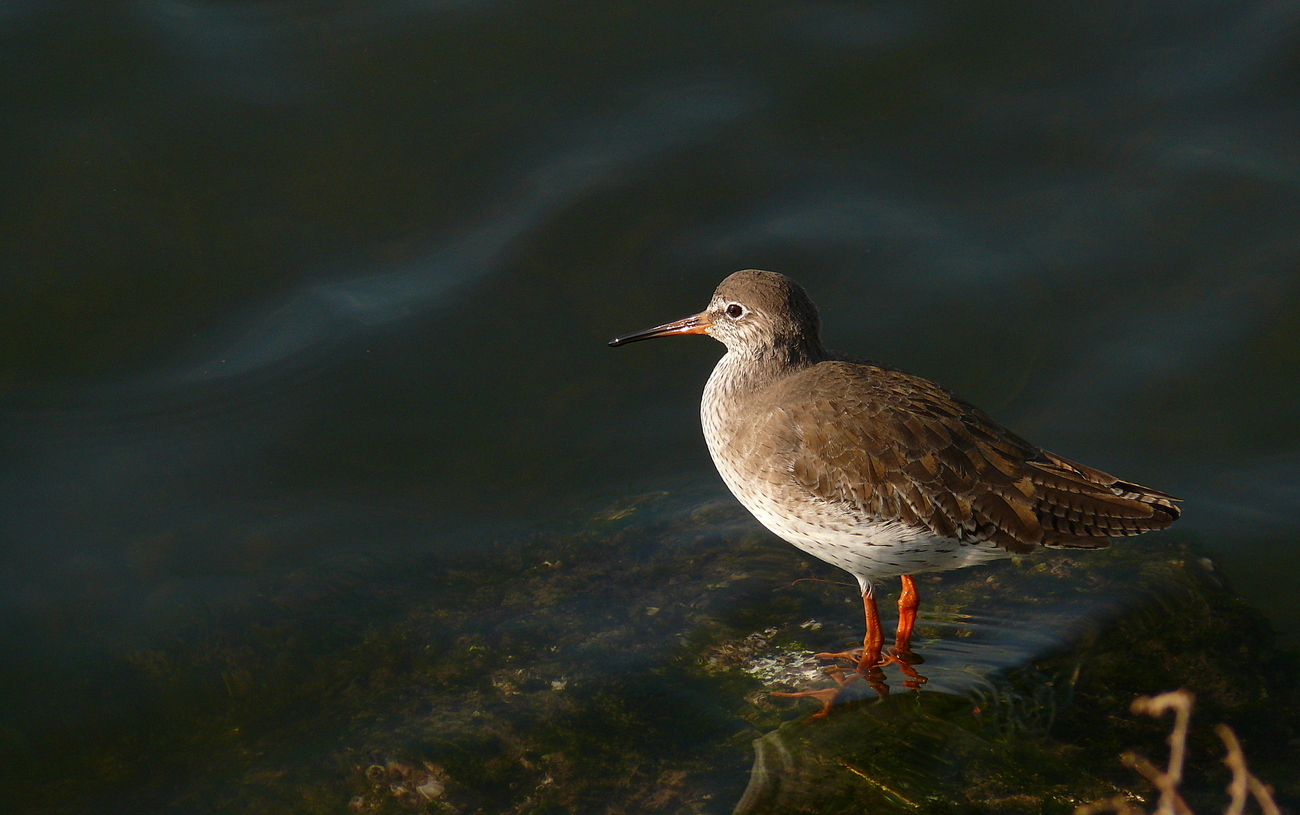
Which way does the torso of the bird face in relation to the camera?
to the viewer's left
